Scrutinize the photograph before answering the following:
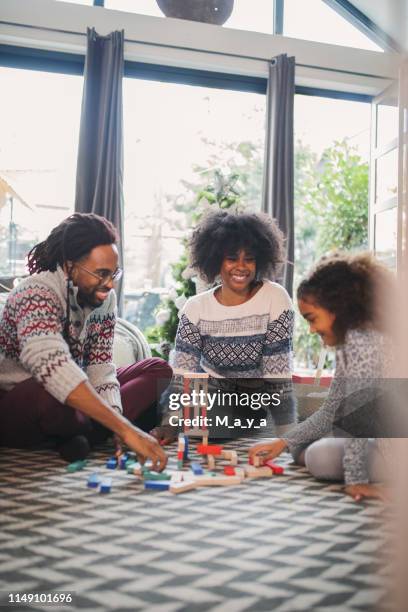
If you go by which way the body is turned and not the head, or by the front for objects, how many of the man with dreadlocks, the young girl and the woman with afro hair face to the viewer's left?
1

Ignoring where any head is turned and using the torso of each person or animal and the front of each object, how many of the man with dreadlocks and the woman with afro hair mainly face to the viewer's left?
0

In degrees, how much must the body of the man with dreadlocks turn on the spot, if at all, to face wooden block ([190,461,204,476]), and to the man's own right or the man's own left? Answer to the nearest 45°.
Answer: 0° — they already face it

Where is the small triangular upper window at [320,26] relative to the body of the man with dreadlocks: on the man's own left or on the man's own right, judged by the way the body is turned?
on the man's own left

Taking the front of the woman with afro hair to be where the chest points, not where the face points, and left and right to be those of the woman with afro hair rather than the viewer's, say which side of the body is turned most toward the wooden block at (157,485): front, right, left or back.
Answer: front

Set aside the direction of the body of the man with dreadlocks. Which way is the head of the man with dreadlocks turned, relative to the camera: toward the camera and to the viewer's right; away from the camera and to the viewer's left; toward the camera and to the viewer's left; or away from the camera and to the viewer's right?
toward the camera and to the viewer's right

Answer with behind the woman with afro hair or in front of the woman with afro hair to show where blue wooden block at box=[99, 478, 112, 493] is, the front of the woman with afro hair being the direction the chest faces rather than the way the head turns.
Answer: in front

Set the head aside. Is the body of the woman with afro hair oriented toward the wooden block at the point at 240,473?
yes

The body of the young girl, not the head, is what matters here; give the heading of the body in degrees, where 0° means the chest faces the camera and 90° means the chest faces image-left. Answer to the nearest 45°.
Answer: approximately 90°

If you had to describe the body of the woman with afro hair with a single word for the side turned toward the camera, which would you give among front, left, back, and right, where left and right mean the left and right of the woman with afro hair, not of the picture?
front

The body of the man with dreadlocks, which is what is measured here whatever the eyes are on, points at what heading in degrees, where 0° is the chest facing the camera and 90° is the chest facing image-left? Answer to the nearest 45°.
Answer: approximately 315°

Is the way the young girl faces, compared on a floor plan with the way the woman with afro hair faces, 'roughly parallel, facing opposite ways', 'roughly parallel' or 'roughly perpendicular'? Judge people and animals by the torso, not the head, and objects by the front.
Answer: roughly perpendicular

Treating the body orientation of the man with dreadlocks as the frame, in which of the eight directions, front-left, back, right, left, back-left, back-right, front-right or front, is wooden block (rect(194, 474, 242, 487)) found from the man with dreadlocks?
front

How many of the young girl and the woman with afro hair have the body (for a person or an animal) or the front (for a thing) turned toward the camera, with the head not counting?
1

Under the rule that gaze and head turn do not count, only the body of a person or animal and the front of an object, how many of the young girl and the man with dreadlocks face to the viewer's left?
1

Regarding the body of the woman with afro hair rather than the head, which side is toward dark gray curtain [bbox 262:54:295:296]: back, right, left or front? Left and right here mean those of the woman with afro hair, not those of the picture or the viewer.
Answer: back
